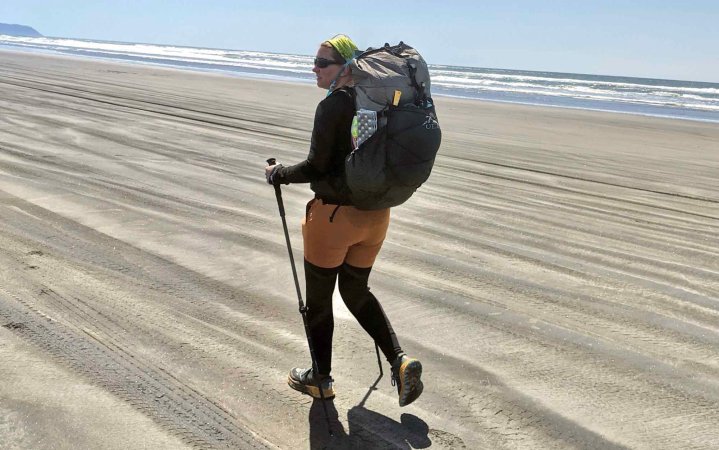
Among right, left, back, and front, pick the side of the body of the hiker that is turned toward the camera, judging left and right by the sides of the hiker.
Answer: left
